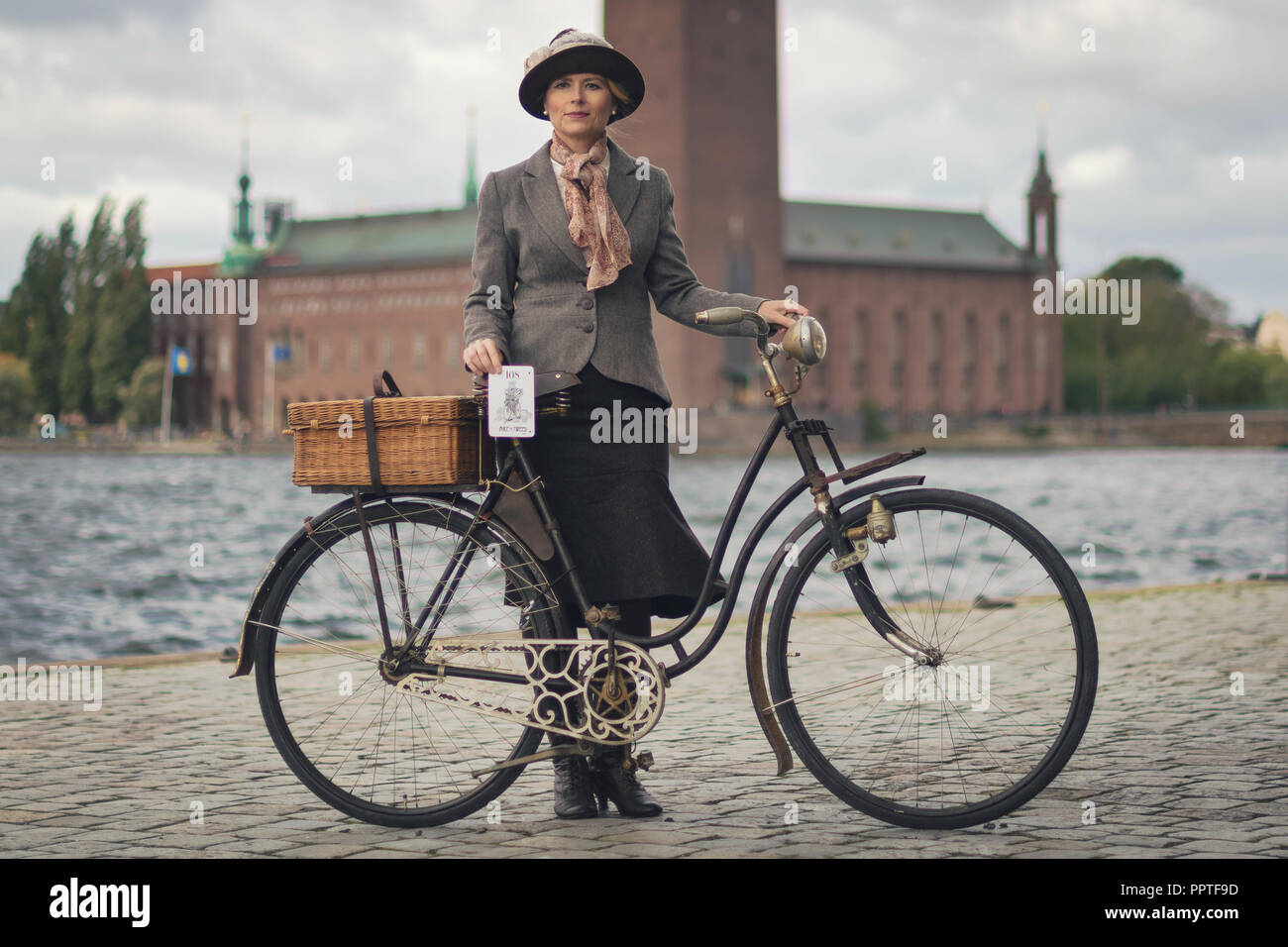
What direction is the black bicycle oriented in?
to the viewer's right

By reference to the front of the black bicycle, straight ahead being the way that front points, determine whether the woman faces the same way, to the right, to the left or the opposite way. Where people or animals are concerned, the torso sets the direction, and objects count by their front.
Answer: to the right

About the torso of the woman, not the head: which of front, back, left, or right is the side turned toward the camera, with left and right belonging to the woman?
front
